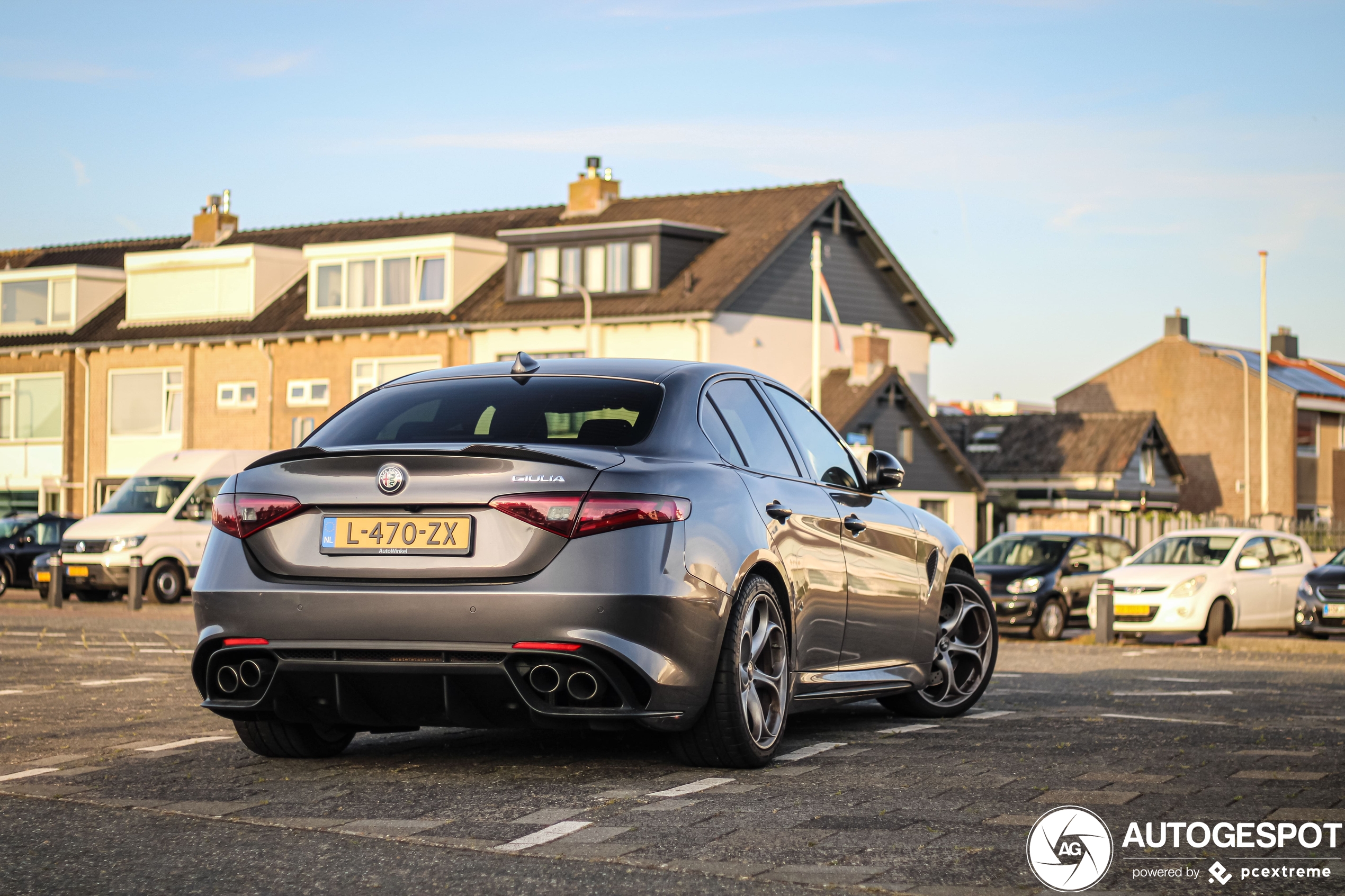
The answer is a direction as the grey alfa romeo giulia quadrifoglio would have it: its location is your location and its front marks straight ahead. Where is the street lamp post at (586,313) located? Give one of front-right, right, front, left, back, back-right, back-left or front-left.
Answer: front-left

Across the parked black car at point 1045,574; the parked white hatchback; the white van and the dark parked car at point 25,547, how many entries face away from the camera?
0

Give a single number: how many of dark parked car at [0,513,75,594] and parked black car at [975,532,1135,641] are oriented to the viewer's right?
0

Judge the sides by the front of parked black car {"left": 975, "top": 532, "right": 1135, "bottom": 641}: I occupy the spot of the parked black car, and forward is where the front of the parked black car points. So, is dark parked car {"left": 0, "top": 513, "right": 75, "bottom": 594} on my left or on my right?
on my right

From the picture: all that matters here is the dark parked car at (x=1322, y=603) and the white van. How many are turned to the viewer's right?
0

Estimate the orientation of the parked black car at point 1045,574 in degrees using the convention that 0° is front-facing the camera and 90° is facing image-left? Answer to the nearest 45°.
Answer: approximately 45°

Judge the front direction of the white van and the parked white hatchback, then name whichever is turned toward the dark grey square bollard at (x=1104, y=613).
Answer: the parked white hatchback

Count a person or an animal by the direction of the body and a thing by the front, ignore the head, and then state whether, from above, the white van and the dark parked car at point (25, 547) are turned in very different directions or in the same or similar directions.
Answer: same or similar directions

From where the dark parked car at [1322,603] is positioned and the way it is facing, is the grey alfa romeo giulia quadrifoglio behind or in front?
in front

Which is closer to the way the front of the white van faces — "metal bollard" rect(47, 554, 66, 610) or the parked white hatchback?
the metal bollard

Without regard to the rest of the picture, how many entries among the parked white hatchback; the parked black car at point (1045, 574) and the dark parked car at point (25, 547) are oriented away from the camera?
0

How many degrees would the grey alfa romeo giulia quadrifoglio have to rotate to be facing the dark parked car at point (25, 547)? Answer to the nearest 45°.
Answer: approximately 45° to its left

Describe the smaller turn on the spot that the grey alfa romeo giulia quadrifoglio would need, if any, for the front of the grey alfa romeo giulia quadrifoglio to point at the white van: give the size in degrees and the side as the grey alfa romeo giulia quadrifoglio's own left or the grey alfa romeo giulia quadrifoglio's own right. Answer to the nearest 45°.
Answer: approximately 45° to the grey alfa romeo giulia quadrifoglio's own left

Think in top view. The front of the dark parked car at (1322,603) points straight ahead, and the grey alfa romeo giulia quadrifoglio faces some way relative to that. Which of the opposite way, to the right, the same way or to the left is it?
the opposite way

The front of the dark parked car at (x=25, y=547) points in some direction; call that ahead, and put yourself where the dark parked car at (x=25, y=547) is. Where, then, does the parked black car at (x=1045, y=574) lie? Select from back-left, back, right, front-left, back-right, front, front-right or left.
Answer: left

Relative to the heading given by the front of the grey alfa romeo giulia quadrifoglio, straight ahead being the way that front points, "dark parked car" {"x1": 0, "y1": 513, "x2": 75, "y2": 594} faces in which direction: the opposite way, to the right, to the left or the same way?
the opposite way
